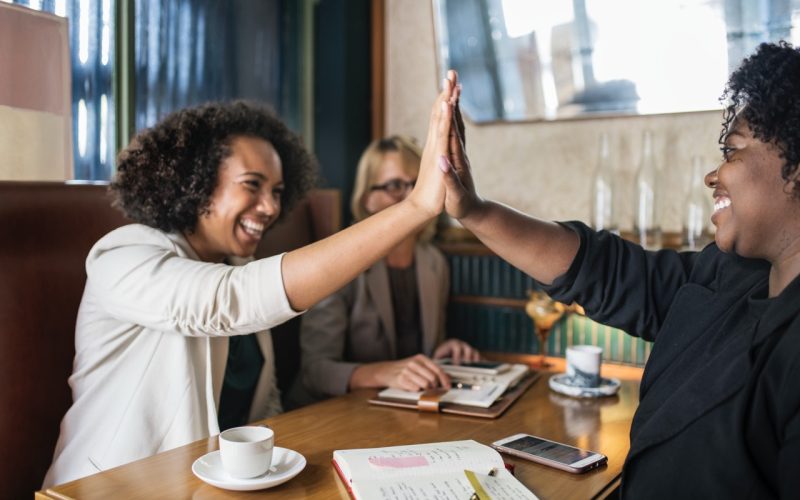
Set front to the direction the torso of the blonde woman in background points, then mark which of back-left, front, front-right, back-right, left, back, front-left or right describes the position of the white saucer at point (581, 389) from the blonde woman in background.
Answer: front

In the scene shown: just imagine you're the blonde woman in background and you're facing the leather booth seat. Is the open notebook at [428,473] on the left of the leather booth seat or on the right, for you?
left

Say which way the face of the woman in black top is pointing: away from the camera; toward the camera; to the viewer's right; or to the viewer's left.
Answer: to the viewer's left

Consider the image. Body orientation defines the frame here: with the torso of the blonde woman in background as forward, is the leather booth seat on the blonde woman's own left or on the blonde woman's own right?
on the blonde woman's own right

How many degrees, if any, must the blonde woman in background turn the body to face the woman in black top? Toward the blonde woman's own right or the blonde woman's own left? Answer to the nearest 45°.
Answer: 0° — they already face them

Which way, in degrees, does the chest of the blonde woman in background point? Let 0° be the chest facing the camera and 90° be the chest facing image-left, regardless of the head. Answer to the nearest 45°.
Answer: approximately 315°
